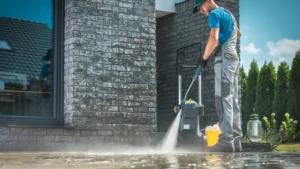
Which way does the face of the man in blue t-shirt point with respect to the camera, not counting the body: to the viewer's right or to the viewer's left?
to the viewer's left

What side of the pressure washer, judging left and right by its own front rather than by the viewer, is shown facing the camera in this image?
front
